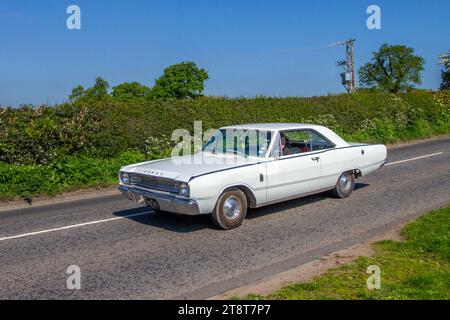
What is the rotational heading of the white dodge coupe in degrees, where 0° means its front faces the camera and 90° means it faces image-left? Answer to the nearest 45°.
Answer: approximately 45°
